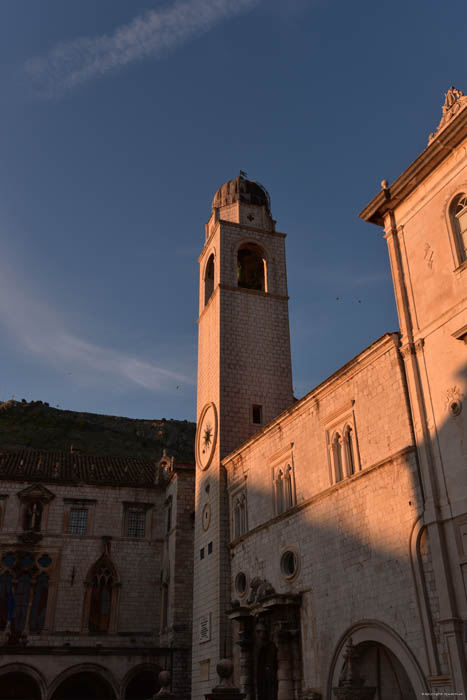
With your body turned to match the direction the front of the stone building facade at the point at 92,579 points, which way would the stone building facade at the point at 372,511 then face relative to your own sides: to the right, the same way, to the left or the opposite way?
to the right

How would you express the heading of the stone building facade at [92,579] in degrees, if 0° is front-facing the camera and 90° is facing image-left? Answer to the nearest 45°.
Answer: approximately 0°

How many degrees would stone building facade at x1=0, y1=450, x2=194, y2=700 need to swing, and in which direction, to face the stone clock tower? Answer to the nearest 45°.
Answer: approximately 45° to its left

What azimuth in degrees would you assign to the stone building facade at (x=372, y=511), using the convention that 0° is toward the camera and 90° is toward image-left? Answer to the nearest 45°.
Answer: approximately 45°
